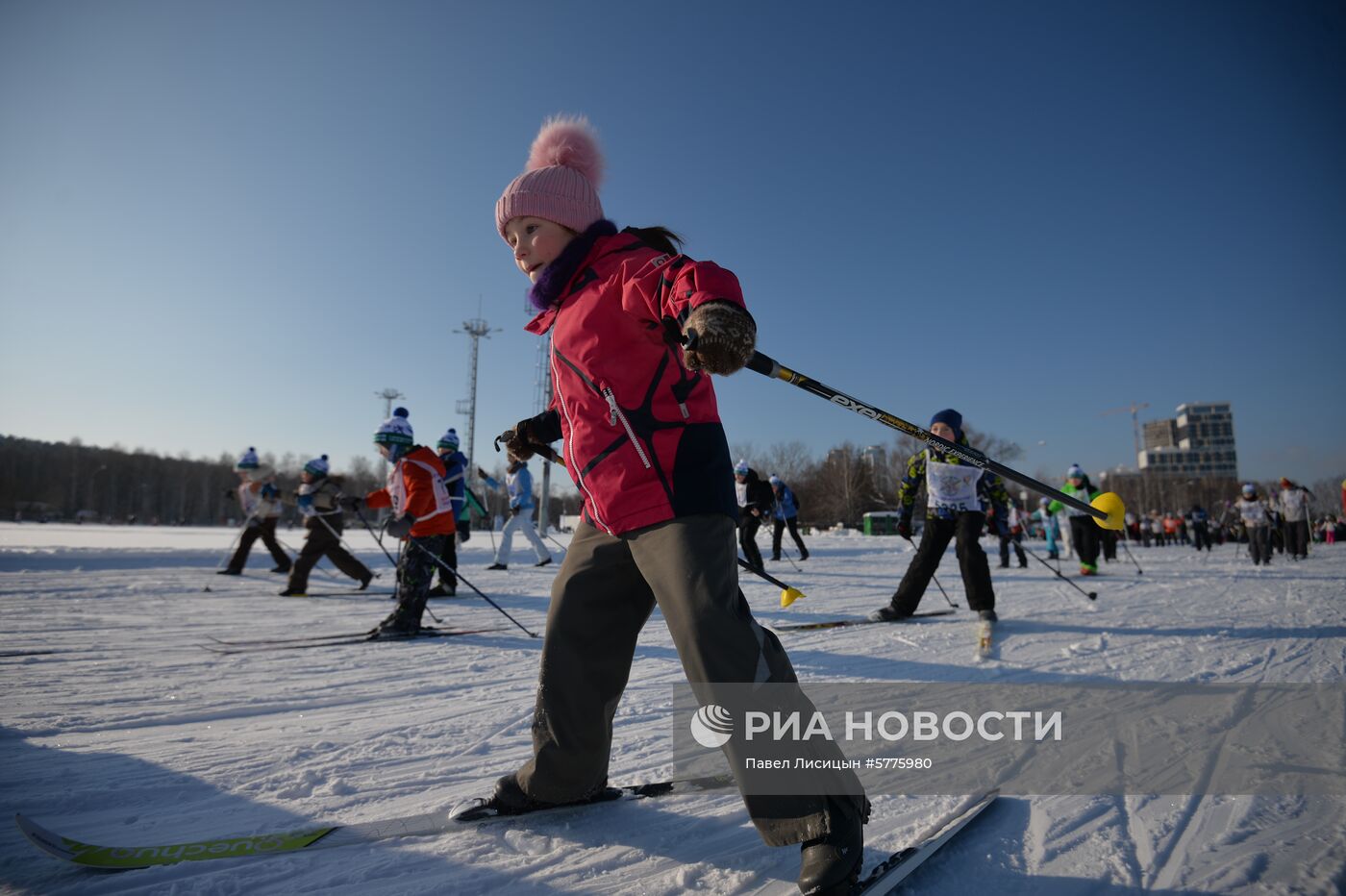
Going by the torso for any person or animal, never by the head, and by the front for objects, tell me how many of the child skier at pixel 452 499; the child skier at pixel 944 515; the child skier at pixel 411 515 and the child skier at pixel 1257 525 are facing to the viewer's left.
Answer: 2

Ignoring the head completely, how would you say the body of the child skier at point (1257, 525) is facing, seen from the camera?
toward the camera

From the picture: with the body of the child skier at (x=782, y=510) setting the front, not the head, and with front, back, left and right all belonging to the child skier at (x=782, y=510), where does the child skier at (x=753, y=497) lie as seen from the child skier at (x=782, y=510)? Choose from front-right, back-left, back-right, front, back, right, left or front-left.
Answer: front-left

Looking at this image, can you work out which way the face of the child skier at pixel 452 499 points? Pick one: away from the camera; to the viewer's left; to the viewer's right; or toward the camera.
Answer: to the viewer's left

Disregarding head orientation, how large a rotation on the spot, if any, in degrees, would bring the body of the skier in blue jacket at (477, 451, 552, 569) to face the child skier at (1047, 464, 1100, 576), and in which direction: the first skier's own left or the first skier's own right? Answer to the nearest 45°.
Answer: approximately 135° to the first skier's own left

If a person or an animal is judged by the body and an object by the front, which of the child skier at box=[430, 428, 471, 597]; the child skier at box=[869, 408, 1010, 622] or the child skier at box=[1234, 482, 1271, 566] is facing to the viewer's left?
the child skier at box=[430, 428, 471, 597]

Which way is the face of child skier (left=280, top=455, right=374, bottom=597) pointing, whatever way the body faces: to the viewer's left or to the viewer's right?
to the viewer's left

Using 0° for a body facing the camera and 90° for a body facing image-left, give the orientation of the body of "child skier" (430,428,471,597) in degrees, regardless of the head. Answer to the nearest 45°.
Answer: approximately 90°

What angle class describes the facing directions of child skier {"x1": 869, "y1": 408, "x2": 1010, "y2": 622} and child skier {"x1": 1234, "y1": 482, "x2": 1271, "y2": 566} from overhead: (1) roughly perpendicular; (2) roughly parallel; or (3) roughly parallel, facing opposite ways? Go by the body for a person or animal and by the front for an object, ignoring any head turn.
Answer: roughly parallel

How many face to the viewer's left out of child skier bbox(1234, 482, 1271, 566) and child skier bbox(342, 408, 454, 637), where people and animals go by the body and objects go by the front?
1

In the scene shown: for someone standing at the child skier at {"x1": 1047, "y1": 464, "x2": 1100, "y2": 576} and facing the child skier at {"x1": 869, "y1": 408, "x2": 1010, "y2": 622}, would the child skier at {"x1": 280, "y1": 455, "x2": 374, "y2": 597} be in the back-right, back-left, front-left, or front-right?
front-right

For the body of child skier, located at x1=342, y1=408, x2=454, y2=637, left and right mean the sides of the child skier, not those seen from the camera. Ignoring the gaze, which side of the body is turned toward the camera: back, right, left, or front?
left

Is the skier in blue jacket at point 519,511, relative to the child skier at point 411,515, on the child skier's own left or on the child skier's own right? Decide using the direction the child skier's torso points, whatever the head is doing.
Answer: on the child skier's own right

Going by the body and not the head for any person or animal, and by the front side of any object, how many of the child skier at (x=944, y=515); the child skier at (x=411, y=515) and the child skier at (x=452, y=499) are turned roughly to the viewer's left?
2

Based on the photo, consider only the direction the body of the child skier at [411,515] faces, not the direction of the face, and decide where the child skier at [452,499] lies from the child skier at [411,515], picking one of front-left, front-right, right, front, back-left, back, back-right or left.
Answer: right

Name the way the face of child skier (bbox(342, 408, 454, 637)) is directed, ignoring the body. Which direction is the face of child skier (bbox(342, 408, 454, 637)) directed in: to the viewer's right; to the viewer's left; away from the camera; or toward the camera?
to the viewer's left
